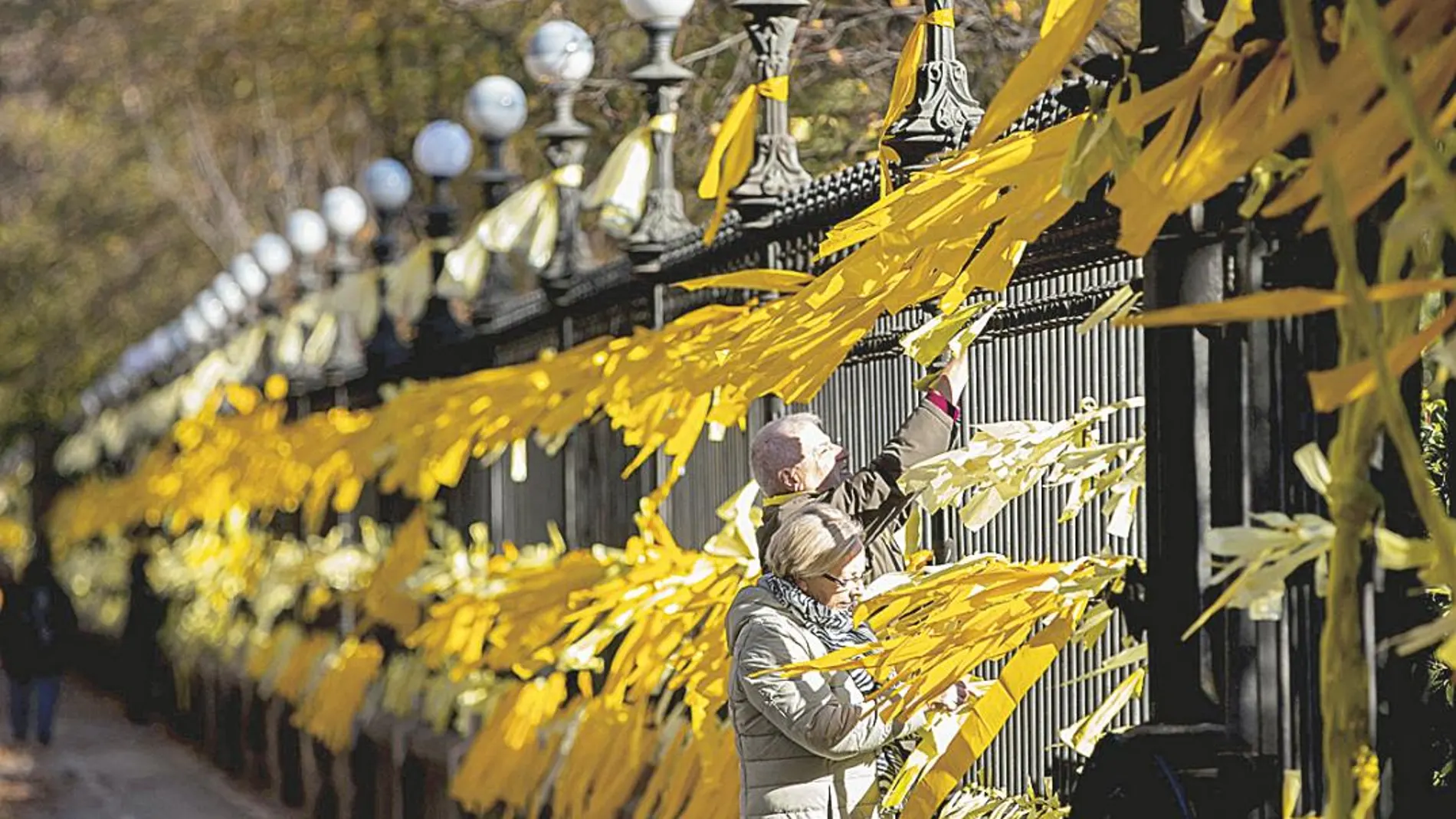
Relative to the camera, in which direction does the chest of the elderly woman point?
to the viewer's right

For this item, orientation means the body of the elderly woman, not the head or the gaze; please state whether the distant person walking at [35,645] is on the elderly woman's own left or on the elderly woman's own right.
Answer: on the elderly woman's own left

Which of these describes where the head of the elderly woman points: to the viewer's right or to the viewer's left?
to the viewer's right
